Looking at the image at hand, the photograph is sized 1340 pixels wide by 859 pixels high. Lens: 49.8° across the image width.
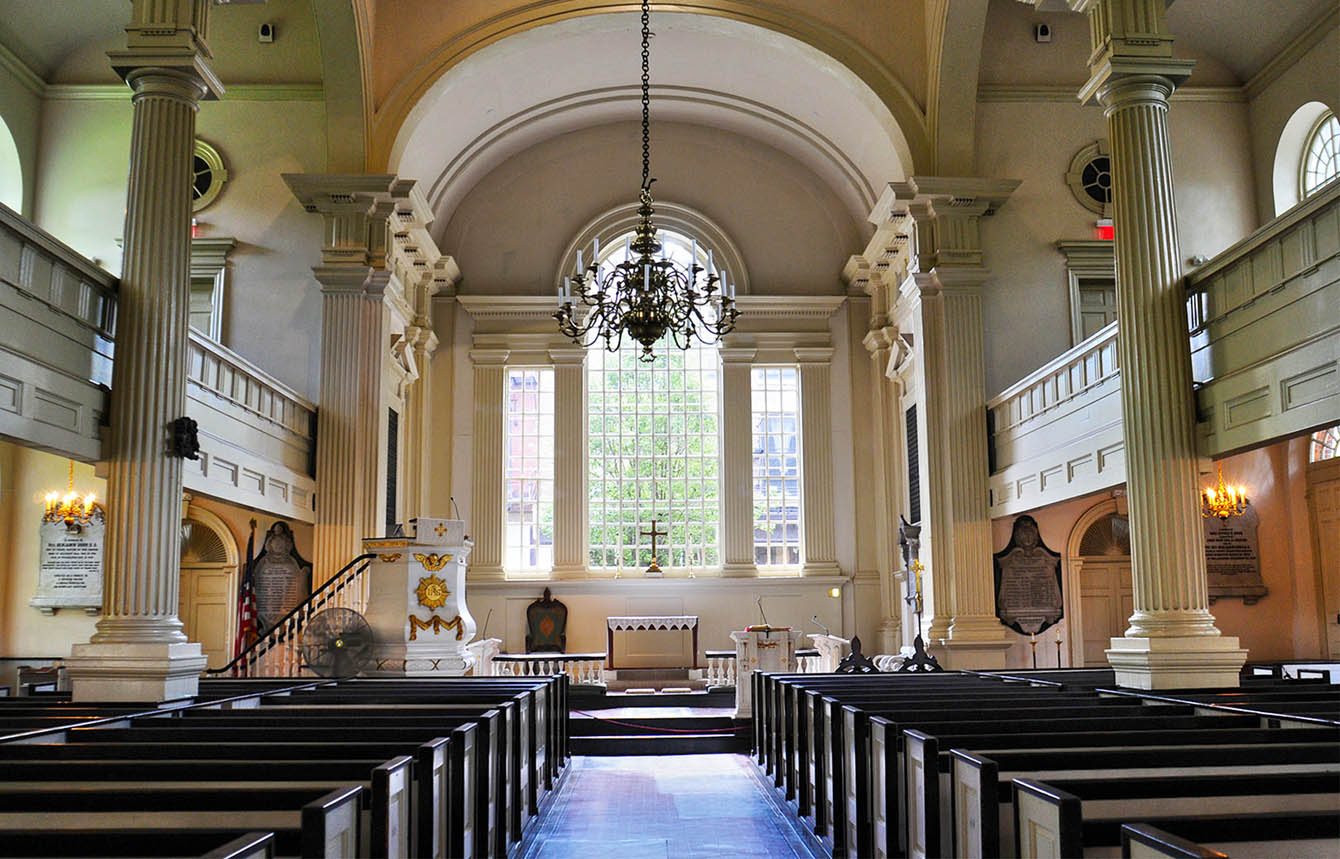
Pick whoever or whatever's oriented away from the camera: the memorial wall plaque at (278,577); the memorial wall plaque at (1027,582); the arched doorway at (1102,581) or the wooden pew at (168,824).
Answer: the wooden pew

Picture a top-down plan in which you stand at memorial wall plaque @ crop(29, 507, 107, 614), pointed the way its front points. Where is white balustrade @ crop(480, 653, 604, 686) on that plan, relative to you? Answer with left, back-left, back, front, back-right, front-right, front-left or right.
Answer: left

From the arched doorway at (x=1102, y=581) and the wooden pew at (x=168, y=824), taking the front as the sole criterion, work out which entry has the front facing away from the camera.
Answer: the wooden pew

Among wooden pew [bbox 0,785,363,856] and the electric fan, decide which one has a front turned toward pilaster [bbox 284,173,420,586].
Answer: the wooden pew

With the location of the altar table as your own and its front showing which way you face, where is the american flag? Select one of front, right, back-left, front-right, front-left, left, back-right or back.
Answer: front-right
